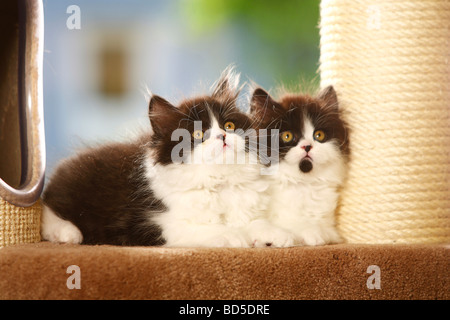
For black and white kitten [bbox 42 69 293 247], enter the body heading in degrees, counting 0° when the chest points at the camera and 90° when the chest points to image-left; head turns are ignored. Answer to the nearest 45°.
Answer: approximately 315°

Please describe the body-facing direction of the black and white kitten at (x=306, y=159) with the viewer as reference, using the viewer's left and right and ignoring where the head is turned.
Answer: facing the viewer

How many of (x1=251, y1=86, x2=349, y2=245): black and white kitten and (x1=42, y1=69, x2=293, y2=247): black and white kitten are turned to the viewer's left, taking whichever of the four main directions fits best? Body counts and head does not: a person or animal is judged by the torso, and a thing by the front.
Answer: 0
